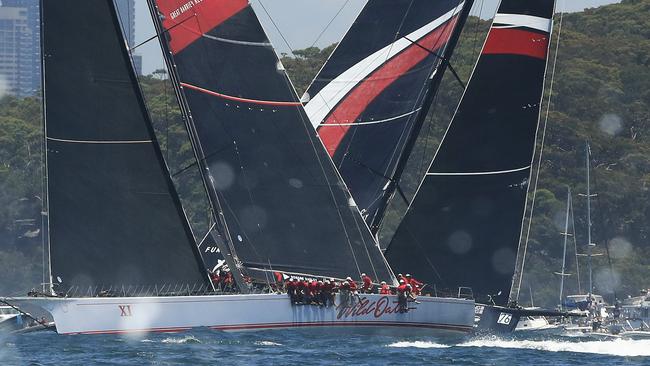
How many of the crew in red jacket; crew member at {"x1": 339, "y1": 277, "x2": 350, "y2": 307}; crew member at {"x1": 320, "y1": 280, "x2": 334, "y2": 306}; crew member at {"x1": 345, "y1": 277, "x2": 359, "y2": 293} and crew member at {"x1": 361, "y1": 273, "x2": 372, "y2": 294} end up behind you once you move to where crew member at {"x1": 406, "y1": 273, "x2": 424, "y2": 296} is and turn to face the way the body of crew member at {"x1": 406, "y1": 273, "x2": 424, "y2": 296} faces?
0

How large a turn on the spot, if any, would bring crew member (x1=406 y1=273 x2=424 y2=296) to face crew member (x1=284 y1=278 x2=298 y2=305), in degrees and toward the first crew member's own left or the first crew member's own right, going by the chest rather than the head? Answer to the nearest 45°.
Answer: approximately 90° to the first crew member's own right

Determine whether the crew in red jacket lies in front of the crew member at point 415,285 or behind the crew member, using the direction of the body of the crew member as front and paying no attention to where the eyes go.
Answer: in front

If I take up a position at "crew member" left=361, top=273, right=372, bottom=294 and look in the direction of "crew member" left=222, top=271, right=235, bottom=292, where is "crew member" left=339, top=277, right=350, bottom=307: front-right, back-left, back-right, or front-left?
front-left

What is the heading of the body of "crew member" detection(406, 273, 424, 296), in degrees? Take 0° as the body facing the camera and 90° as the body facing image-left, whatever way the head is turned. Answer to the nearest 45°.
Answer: approximately 315°

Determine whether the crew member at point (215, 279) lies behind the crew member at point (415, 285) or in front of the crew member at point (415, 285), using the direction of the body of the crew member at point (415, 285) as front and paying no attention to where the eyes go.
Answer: in front

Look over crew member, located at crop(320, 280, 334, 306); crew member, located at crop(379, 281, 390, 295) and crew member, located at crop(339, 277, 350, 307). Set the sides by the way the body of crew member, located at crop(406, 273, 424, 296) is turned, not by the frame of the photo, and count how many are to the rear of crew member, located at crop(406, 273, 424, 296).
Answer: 0
